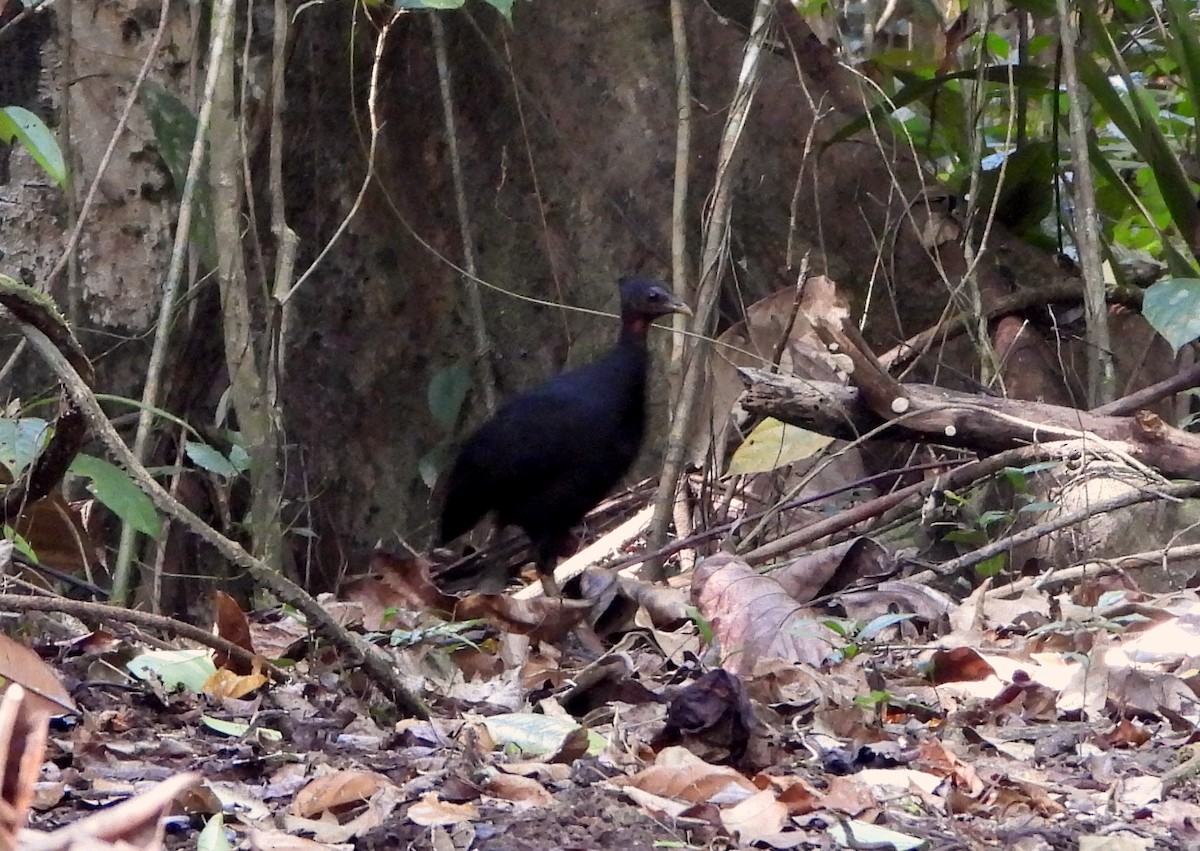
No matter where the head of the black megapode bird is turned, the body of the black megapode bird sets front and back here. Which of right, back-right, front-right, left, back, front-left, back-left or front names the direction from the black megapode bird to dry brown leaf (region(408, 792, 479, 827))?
right

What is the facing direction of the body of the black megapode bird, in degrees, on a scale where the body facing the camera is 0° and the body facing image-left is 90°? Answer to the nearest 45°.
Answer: approximately 270°

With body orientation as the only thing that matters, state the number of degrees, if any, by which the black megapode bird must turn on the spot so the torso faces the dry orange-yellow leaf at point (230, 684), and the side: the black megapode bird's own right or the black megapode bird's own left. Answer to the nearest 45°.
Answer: approximately 90° to the black megapode bird's own right

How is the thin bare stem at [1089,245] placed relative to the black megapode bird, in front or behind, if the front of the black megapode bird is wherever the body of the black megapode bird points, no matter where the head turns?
in front

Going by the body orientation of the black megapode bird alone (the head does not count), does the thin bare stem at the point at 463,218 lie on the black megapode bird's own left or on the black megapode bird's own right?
on the black megapode bird's own left

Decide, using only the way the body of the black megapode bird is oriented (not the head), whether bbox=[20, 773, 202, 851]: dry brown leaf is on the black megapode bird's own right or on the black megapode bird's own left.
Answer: on the black megapode bird's own right

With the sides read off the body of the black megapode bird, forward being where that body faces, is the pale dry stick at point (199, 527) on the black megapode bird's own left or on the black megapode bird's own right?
on the black megapode bird's own right

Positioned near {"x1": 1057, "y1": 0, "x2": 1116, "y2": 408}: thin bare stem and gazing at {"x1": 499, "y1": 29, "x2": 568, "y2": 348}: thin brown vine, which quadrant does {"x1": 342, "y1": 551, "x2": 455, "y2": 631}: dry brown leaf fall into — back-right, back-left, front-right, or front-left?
front-left

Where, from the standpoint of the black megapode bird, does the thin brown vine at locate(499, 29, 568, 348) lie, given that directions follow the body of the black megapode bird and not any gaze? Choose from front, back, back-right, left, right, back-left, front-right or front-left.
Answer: left

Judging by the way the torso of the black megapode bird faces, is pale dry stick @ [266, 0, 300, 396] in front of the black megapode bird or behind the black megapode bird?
behind

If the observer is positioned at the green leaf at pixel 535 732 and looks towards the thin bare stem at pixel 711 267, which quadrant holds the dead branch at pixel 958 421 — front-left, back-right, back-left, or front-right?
front-right

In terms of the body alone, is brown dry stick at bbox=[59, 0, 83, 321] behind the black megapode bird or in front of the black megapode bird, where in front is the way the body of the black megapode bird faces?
behind
